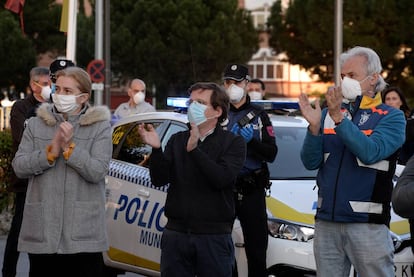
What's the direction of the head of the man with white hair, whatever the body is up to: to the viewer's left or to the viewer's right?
to the viewer's left

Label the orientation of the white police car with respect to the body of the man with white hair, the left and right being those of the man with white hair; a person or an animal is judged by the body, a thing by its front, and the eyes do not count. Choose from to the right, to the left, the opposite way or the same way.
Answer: to the left

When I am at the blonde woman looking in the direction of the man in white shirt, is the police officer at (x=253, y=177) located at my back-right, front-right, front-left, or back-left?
front-right

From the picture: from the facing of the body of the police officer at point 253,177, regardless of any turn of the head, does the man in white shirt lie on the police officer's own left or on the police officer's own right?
on the police officer's own right

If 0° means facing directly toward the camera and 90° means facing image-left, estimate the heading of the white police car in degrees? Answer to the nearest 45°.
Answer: approximately 315°

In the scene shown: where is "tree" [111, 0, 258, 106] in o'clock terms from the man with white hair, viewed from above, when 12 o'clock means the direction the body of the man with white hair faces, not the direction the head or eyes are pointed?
The tree is roughly at 4 o'clock from the man with white hair.

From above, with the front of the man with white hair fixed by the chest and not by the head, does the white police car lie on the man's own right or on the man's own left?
on the man's own right

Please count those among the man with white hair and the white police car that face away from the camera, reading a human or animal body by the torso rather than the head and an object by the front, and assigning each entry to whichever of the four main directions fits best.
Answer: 0

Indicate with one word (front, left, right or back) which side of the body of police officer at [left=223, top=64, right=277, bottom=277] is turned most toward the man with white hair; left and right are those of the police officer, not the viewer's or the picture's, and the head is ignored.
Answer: left

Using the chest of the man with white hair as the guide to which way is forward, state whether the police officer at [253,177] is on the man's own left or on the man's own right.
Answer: on the man's own right

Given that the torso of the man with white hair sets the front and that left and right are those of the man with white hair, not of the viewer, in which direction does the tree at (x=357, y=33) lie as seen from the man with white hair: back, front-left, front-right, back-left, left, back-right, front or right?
back-right

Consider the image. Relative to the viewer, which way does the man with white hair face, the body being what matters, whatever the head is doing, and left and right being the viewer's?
facing the viewer and to the left of the viewer

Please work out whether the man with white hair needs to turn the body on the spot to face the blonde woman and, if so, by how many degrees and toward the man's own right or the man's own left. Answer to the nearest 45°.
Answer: approximately 45° to the man's own right
